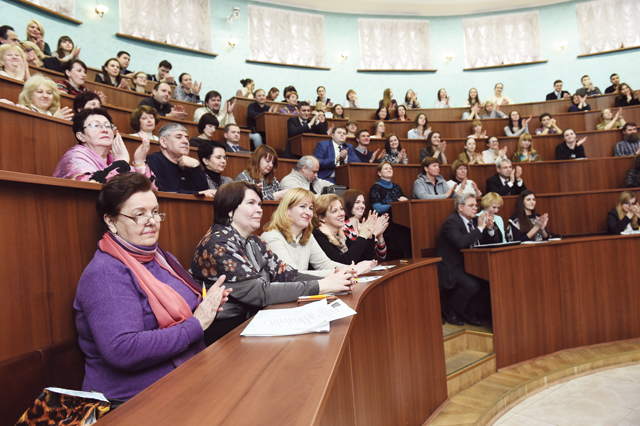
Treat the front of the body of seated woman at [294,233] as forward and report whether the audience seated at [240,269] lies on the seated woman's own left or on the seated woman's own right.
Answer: on the seated woman's own right

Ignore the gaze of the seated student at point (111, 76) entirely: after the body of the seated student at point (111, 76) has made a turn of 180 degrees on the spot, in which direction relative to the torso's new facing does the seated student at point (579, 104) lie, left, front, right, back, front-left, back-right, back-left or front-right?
back-right

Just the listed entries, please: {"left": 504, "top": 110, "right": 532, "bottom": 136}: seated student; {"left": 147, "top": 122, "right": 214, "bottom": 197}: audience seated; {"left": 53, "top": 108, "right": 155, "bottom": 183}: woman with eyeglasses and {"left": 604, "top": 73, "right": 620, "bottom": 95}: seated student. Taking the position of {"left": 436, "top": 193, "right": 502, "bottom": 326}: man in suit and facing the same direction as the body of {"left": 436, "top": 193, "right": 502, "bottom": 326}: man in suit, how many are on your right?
2

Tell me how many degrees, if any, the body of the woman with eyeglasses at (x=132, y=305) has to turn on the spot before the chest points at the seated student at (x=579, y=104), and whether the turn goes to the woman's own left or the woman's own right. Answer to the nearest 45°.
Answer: approximately 90° to the woman's own left

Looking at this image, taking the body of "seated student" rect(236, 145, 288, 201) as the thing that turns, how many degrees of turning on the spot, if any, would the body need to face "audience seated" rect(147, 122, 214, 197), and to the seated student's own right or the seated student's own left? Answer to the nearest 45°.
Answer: approximately 90° to the seated student's own right

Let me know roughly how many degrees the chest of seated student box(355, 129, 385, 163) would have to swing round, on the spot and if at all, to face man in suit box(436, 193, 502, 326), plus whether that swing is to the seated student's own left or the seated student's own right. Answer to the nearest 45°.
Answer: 0° — they already face them

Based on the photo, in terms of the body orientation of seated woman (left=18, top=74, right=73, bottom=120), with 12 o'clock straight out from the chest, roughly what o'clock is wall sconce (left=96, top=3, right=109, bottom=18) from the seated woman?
The wall sconce is roughly at 8 o'clock from the seated woman.

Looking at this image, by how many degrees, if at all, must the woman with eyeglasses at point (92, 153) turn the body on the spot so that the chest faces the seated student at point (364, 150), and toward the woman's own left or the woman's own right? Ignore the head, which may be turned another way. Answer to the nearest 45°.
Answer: approximately 90° to the woman's own left

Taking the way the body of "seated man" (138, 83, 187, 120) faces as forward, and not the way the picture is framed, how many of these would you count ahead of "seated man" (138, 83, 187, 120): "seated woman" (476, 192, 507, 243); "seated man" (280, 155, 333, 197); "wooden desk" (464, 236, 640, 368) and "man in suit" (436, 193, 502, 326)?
4

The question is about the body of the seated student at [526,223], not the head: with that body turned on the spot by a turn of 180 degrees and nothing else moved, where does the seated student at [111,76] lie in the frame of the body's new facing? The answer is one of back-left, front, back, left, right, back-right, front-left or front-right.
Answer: front-left

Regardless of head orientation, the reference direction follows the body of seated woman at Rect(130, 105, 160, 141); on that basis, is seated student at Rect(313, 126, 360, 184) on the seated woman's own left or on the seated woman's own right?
on the seated woman's own left

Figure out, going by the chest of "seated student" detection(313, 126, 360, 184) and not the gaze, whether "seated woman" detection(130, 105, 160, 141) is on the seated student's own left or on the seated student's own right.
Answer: on the seated student's own right

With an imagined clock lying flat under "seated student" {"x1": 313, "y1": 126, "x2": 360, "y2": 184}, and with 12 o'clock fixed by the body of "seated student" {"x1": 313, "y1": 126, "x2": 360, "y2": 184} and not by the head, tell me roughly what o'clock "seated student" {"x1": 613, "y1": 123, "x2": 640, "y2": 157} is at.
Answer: "seated student" {"x1": 613, "y1": 123, "x2": 640, "y2": 157} is roughly at 10 o'clock from "seated student" {"x1": 313, "y1": 126, "x2": 360, "y2": 184}.
